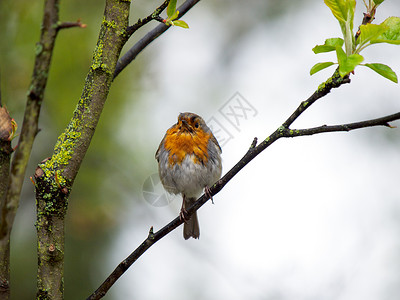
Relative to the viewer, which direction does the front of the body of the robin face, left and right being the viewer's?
facing the viewer
